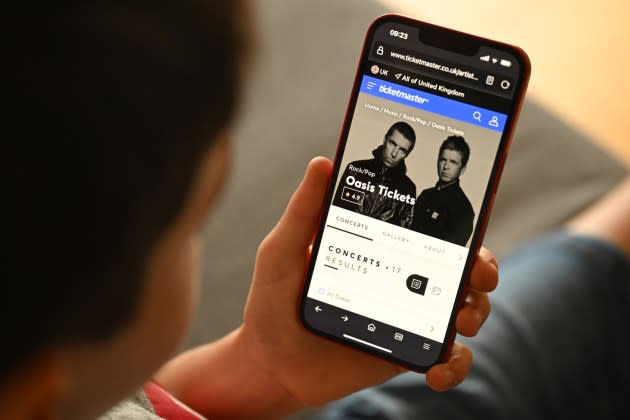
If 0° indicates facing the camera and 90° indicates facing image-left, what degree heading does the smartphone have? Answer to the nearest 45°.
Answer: approximately 0°
